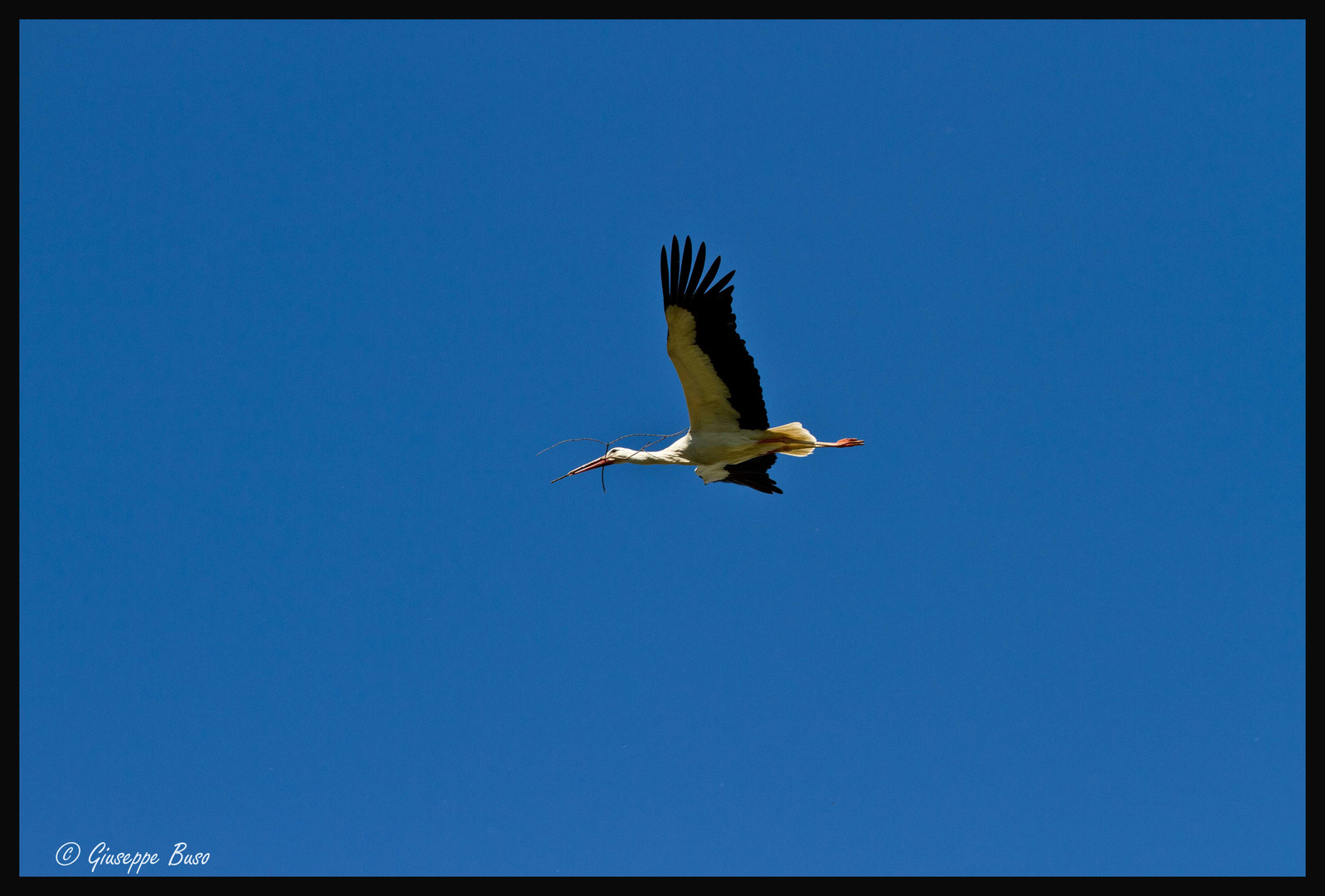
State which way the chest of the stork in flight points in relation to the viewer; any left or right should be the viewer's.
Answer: facing to the left of the viewer
